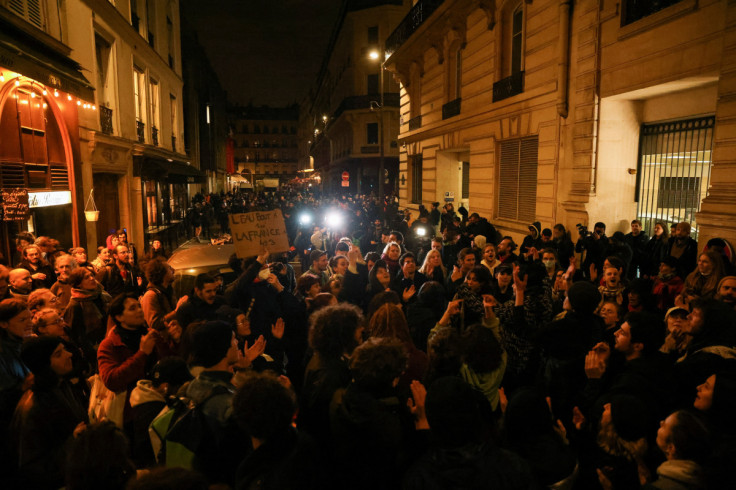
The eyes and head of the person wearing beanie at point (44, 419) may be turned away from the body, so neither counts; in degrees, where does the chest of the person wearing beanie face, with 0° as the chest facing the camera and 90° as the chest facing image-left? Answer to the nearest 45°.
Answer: approximately 270°

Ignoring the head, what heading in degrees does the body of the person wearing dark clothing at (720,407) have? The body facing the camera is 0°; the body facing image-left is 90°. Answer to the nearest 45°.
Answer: approximately 90°

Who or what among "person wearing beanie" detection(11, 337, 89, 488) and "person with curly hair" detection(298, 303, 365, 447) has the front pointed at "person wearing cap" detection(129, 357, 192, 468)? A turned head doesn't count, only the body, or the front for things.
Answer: the person wearing beanie

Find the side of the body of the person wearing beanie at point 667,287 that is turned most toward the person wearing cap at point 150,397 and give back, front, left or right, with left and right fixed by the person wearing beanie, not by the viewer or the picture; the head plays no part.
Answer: front

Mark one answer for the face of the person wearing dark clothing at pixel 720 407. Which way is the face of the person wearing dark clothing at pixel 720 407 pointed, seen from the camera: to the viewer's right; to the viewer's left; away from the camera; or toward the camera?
to the viewer's left

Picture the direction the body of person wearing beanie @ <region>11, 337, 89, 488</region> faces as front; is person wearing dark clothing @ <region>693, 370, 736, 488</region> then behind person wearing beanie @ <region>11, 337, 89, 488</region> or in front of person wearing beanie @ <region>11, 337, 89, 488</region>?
in front

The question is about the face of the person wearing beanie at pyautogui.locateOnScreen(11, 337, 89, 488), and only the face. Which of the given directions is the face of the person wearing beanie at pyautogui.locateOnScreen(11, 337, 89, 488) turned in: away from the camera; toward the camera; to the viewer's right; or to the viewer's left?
to the viewer's right

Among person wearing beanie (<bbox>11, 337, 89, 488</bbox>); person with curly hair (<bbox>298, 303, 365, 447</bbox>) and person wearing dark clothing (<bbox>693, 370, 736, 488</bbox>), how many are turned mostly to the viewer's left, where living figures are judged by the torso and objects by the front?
1

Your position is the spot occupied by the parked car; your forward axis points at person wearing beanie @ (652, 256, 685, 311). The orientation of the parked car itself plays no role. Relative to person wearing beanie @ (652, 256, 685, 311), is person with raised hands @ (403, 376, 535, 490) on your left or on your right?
right

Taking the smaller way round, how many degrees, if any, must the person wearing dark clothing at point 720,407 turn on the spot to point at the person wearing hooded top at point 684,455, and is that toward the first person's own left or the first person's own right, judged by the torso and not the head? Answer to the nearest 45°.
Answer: approximately 90° to the first person's own left

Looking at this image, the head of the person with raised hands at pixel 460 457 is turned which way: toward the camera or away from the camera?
away from the camera

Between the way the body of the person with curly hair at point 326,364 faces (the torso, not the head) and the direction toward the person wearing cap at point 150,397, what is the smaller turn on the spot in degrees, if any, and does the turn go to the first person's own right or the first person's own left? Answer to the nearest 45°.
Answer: approximately 135° to the first person's own left

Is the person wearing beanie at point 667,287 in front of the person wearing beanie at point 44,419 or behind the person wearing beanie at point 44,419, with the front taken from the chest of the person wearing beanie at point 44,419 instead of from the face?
in front

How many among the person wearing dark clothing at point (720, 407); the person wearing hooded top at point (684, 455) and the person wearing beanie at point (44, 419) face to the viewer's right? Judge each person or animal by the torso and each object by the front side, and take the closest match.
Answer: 1

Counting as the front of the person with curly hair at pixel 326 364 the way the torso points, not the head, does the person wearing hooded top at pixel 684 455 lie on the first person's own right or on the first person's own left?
on the first person's own right
